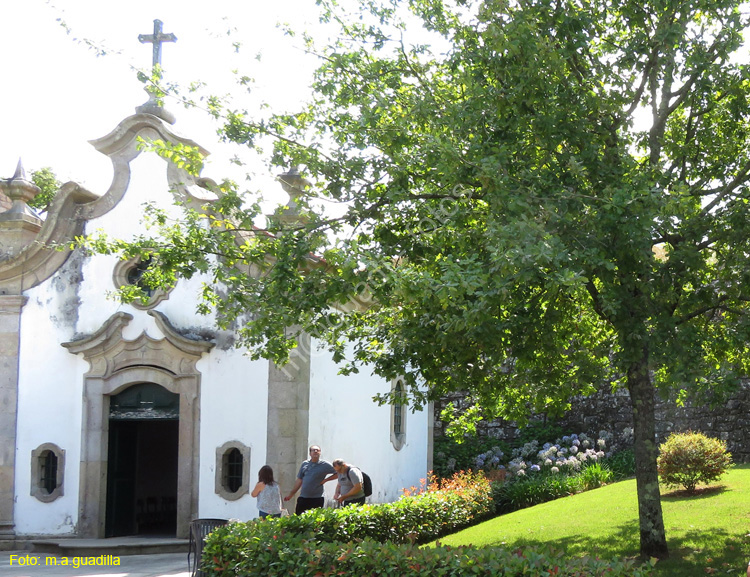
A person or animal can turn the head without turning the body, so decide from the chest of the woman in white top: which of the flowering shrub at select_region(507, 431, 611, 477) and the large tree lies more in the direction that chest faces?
the flowering shrub

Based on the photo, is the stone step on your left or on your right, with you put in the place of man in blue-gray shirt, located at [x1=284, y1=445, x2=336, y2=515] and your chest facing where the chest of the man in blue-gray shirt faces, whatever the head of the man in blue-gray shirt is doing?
on your right

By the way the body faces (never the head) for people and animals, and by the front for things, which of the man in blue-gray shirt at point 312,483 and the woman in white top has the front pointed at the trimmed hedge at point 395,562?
the man in blue-gray shirt

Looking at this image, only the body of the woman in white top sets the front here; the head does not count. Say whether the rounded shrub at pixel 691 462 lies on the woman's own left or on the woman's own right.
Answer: on the woman's own right

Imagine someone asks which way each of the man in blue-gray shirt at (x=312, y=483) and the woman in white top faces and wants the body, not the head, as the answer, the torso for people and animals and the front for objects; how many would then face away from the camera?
1

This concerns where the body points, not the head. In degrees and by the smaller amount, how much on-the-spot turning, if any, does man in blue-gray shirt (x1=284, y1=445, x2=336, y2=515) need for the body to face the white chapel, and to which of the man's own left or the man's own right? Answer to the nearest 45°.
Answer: approximately 135° to the man's own right

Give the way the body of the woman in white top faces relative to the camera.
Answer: away from the camera

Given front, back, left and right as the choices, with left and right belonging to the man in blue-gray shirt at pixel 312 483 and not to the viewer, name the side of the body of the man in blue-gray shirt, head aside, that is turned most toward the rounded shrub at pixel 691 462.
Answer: left

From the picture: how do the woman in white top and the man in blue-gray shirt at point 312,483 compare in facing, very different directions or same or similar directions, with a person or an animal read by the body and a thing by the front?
very different directions

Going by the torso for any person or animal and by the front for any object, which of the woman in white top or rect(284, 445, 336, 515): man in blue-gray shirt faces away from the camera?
the woman in white top
